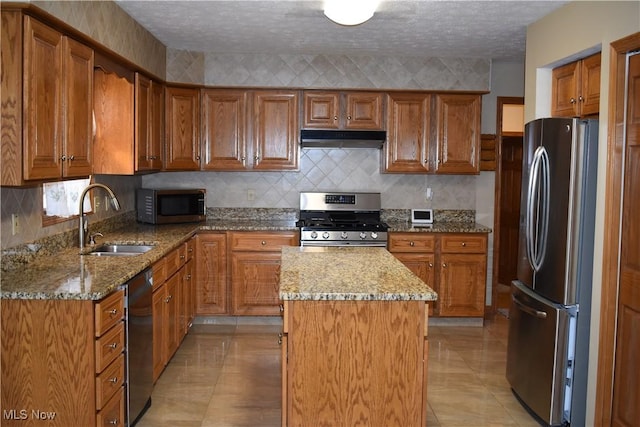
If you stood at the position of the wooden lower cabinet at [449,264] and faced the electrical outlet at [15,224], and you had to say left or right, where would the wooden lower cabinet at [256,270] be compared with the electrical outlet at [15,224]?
right

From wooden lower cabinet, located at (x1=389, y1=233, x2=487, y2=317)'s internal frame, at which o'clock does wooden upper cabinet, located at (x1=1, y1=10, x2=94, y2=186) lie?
The wooden upper cabinet is roughly at 1 o'clock from the wooden lower cabinet.

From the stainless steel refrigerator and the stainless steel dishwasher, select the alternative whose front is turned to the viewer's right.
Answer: the stainless steel dishwasher

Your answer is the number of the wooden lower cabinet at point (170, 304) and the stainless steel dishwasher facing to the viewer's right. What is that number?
2

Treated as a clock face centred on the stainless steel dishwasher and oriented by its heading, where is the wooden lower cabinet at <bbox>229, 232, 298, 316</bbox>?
The wooden lower cabinet is roughly at 10 o'clock from the stainless steel dishwasher.

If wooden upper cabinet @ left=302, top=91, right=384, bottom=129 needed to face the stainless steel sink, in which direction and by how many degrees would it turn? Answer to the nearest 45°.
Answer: approximately 45° to its right

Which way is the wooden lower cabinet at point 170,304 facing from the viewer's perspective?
to the viewer's right

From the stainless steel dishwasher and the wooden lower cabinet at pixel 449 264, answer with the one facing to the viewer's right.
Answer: the stainless steel dishwasher

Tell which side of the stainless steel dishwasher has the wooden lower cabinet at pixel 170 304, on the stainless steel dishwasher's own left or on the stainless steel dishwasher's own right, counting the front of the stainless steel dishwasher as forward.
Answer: on the stainless steel dishwasher's own left
